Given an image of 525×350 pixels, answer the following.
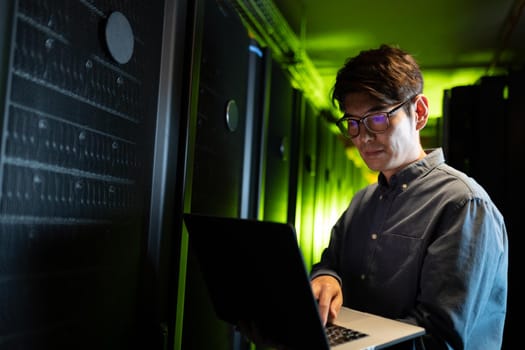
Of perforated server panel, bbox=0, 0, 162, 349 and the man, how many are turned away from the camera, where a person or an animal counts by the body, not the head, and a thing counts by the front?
0

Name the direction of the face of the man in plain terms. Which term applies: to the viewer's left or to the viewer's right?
to the viewer's left

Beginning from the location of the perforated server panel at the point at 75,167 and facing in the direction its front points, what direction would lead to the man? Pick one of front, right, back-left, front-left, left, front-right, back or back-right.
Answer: front-left

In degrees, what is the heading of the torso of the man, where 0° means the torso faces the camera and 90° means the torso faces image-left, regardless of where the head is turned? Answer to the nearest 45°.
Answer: approximately 45°

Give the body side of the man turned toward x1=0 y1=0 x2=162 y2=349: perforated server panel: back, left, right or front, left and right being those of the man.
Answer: front
